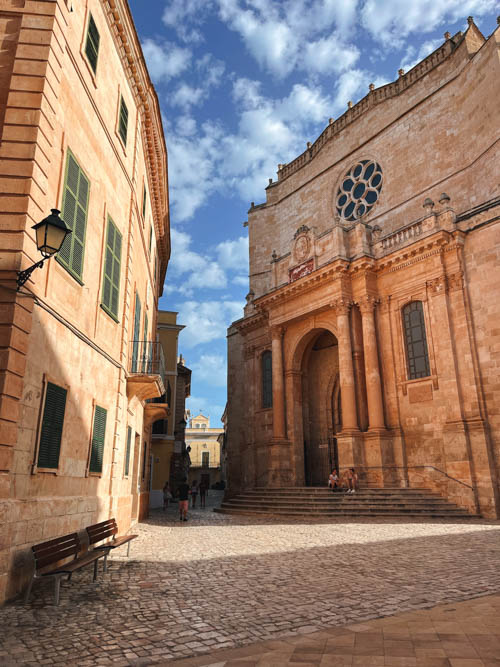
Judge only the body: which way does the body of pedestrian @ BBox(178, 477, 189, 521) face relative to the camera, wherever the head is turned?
away from the camera

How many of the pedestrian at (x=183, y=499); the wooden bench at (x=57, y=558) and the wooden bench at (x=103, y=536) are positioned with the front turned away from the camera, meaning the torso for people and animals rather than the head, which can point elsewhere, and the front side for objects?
1

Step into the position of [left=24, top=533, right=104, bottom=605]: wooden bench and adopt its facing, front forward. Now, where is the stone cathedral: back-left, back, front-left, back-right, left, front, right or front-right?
left

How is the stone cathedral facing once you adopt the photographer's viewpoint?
facing the viewer and to the left of the viewer

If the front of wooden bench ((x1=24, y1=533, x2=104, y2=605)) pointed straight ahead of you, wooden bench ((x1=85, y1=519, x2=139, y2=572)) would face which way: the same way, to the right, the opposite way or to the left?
the same way

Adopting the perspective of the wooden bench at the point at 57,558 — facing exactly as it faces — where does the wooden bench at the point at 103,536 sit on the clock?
the wooden bench at the point at 103,536 is roughly at 8 o'clock from the wooden bench at the point at 57,558.

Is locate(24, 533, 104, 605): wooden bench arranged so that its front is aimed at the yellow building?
no

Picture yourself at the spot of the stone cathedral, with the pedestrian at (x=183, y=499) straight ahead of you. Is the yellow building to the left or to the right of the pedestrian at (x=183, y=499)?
right

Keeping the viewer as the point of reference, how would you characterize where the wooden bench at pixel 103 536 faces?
facing the viewer and to the right of the viewer

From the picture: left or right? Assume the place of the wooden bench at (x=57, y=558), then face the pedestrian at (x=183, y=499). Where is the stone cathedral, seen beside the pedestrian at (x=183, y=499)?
right

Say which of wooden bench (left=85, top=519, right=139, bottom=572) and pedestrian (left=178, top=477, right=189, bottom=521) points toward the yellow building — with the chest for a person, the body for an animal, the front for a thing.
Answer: the pedestrian

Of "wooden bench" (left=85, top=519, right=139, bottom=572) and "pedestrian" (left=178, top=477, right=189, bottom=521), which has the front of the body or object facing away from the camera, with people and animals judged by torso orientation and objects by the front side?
the pedestrian

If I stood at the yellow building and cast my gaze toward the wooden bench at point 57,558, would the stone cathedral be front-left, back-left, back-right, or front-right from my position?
front-left

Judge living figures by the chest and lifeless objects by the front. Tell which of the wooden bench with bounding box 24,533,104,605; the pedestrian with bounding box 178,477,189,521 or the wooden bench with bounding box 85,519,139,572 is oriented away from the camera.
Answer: the pedestrian

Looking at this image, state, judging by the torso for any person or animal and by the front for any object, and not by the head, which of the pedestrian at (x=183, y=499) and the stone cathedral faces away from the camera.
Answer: the pedestrian

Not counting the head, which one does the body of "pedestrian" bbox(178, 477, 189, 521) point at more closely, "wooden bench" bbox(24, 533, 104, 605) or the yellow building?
the yellow building

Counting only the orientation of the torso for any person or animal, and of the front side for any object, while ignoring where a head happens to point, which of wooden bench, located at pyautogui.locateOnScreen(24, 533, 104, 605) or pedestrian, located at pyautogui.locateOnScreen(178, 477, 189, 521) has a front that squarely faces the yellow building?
the pedestrian

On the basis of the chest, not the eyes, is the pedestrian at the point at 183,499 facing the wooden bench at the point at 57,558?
no

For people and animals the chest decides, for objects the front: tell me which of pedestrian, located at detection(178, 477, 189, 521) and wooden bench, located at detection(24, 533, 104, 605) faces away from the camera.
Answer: the pedestrian
